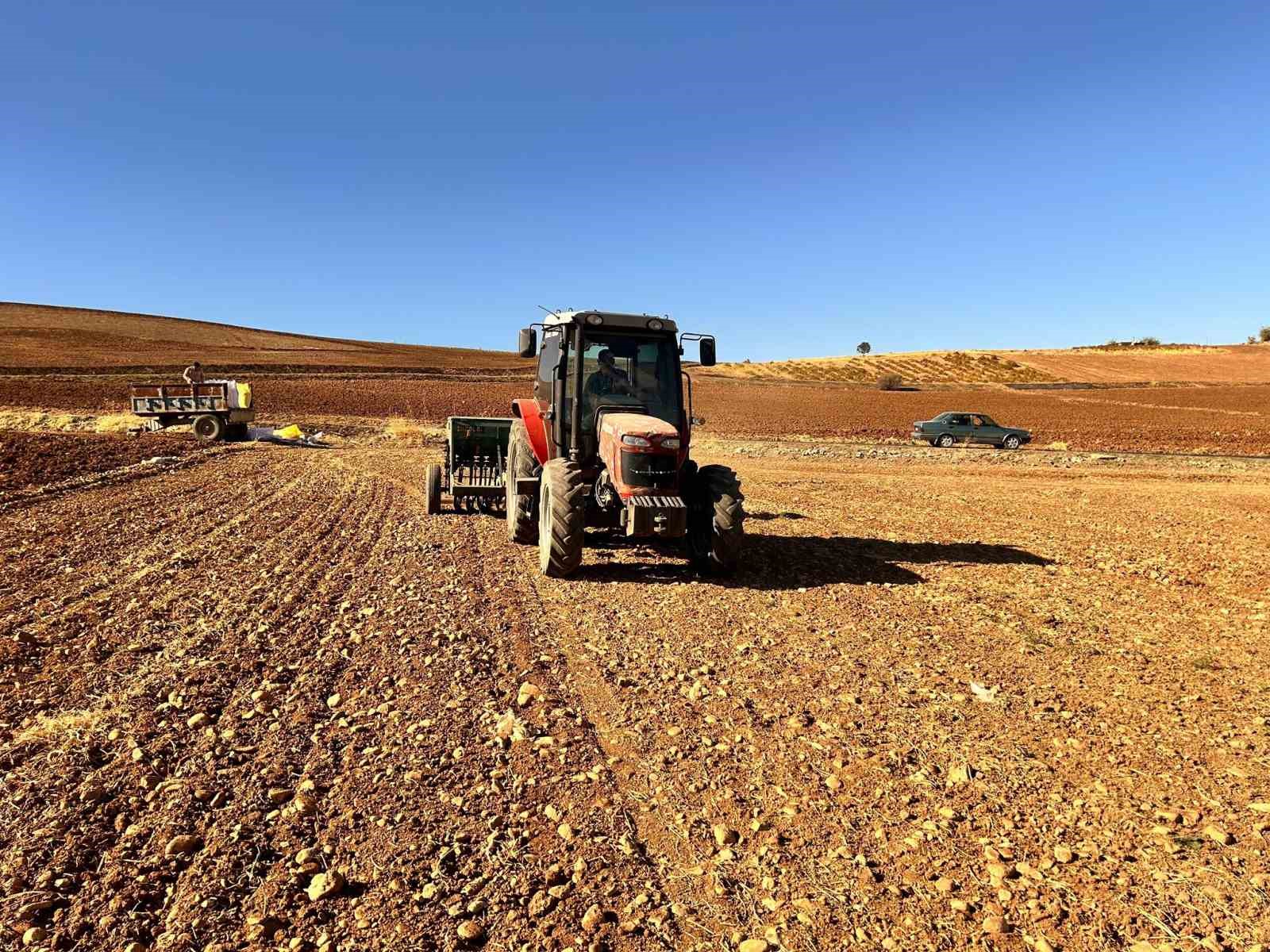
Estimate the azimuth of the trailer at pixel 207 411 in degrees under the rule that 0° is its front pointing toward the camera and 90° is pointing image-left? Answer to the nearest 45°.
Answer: approximately 90°

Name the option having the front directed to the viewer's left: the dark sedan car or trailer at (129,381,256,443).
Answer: the trailer

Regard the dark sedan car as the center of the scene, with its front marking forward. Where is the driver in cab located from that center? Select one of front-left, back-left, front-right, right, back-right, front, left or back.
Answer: right

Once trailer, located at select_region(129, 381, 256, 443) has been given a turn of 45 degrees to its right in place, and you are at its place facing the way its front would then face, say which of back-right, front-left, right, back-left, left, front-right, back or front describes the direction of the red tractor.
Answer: back-left

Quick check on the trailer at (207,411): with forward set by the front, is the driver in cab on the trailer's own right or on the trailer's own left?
on the trailer's own left

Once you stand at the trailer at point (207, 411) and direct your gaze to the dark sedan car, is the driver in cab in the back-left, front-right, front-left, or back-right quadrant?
front-right

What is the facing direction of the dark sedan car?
to the viewer's right

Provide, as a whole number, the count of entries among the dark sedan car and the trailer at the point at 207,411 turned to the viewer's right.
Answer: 1

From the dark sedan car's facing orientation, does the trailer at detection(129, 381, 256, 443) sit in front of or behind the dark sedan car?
behind

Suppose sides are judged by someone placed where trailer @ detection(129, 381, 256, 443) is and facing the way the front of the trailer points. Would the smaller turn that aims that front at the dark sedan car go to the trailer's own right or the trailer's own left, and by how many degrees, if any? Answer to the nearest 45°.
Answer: approximately 180°

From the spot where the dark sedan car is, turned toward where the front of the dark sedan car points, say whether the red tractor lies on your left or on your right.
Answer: on your right
